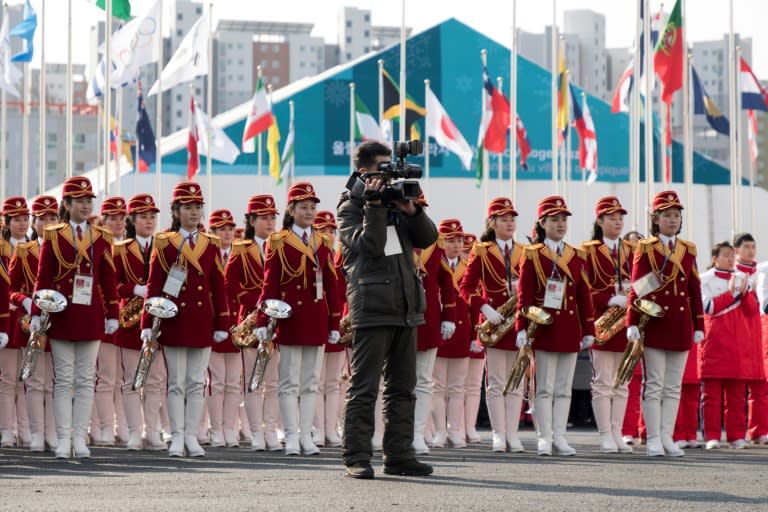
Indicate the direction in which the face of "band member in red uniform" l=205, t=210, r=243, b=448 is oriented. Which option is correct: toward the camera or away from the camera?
toward the camera

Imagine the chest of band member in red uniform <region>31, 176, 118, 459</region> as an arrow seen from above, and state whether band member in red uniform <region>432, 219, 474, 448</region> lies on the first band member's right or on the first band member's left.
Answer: on the first band member's left

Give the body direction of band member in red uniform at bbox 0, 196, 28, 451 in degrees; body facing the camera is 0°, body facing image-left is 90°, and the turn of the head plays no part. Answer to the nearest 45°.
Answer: approximately 315°

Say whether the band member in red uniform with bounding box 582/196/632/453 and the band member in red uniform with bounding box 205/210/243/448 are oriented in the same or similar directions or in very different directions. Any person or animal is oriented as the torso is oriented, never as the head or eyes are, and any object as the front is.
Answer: same or similar directions

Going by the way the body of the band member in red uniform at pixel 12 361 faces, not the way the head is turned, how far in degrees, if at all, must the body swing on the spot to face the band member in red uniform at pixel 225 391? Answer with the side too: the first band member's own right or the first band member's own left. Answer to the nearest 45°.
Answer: approximately 45° to the first band member's own left

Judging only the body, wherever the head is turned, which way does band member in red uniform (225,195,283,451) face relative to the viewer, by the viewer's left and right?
facing the viewer and to the right of the viewer

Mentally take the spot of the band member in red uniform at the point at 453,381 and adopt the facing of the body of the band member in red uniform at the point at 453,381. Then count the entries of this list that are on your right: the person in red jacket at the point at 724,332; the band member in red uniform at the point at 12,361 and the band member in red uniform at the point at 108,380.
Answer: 2

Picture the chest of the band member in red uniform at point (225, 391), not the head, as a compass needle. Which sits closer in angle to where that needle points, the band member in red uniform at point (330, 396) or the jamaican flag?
the band member in red uniform

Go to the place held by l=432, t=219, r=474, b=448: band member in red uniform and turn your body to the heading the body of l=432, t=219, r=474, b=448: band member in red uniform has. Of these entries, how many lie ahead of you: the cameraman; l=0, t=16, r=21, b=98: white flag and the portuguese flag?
1

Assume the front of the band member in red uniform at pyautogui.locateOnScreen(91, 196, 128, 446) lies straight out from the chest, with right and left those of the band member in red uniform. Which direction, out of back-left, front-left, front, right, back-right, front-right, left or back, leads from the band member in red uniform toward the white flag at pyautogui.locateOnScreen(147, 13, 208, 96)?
back-left

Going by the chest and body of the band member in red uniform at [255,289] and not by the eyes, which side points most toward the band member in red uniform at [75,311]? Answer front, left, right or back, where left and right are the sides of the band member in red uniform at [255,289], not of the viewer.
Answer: right

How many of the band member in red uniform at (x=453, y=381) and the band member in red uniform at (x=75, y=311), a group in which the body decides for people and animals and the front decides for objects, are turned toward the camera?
2

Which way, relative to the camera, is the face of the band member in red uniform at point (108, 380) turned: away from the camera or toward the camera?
toward the camera

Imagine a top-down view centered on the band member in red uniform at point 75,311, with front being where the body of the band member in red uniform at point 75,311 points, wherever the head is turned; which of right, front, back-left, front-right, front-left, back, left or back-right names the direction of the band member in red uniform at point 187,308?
left

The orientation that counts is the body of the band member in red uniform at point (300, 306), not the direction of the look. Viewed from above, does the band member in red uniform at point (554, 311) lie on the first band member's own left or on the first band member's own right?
on the first band member's own left
